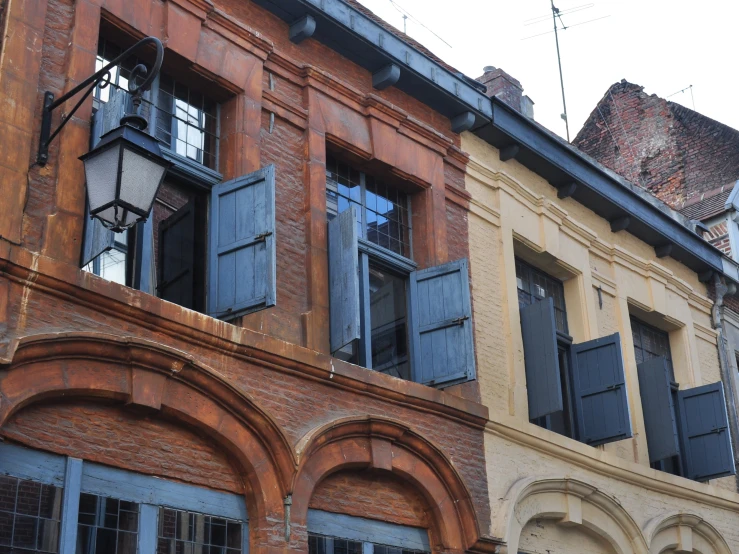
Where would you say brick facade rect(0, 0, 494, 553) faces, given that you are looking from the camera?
facing the viewer and to the right of the viewer

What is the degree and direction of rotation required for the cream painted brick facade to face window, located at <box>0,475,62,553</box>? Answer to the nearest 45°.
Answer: approximately 90° to its right

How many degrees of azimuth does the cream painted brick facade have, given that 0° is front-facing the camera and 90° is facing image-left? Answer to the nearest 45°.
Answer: approximately 315°

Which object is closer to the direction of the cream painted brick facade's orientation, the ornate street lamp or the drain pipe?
the ornate street lamp

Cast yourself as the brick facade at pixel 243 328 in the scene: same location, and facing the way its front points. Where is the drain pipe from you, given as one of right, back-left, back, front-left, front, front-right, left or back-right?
left

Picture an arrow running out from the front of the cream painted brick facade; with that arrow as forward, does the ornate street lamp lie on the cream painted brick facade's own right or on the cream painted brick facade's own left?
on the cream painted brick facade's own right

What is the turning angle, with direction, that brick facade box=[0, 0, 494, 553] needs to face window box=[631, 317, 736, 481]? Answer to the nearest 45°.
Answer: approximately 90° to its left

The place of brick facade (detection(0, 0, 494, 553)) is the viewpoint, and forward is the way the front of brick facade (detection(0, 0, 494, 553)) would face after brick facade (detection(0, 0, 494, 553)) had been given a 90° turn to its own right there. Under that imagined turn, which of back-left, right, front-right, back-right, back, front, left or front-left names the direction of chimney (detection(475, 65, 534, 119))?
back

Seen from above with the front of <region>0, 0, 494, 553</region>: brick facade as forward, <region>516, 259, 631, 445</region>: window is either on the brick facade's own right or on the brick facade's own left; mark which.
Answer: on the brick facade's own left

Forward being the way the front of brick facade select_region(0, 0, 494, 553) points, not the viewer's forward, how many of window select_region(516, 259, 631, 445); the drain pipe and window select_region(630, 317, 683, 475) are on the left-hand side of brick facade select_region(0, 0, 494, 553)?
3
